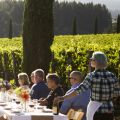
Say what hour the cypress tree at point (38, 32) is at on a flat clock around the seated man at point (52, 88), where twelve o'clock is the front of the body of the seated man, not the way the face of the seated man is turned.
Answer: The cypress tree is roughly at 3 o'clock from the seated man.

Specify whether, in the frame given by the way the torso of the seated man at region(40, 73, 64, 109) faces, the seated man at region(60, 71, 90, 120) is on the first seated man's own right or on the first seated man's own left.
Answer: on the first seated man's own left

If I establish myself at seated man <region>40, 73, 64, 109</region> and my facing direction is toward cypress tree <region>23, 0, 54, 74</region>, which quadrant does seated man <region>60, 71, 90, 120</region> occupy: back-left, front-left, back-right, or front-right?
back-right

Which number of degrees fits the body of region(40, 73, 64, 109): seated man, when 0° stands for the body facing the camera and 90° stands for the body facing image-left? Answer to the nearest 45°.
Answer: approximately 90°

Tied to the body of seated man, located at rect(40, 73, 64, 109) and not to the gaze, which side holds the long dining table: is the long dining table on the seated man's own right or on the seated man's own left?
on the seated man's own left
